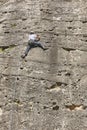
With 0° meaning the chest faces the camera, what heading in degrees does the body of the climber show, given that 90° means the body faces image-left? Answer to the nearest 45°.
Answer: approximately 180°
